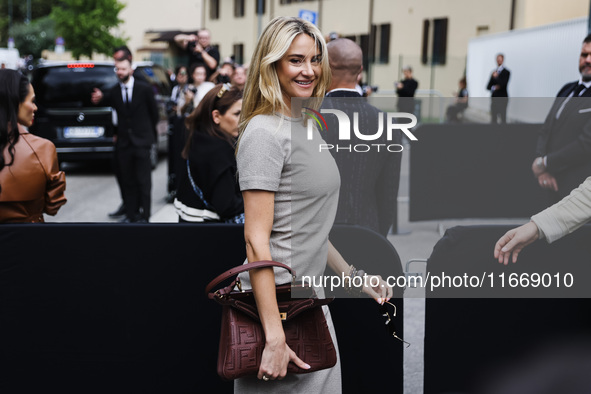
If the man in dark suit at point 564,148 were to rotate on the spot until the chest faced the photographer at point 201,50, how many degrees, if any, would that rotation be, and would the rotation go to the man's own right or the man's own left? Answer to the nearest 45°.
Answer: approximately 90° to the man's own right

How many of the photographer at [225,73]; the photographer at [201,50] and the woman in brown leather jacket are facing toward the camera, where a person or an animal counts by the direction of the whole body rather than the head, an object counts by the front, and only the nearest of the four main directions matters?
2

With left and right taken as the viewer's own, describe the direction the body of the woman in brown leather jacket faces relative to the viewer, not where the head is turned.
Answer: facing away from the viewer and to the right of the viewer

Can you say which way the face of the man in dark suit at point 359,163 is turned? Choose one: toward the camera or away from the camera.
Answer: away from the camera

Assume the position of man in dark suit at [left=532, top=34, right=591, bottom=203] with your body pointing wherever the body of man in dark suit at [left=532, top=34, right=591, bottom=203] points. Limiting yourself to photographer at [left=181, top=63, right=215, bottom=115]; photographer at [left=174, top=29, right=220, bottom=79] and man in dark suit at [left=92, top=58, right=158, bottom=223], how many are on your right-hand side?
3

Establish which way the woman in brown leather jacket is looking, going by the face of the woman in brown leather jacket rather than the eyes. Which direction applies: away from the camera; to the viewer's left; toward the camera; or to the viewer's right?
to the viewer's right

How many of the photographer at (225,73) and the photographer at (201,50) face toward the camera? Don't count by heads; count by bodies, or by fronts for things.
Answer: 2

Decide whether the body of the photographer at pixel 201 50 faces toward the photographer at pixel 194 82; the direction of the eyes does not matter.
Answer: yes
